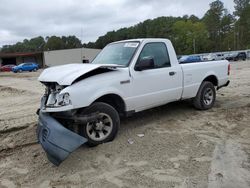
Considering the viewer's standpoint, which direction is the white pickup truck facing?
facing the viewer and to the left of the viewer
